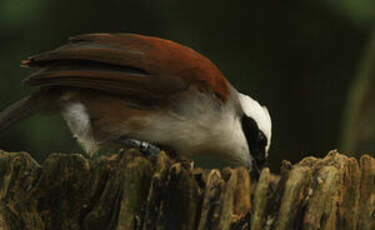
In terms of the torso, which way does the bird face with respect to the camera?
to the viewer's right
